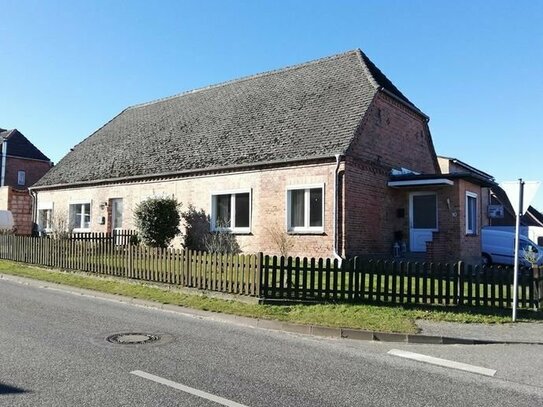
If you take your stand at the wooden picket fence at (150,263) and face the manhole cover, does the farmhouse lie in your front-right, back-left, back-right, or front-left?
back-left

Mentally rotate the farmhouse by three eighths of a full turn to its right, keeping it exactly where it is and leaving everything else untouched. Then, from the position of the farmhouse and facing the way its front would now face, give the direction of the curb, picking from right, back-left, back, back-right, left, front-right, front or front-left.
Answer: back

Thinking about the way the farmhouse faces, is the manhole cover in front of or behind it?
in front

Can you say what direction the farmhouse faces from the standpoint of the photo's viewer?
facing the viewer and to the left of the viewer

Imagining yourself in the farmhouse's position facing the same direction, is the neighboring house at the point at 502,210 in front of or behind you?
behind
